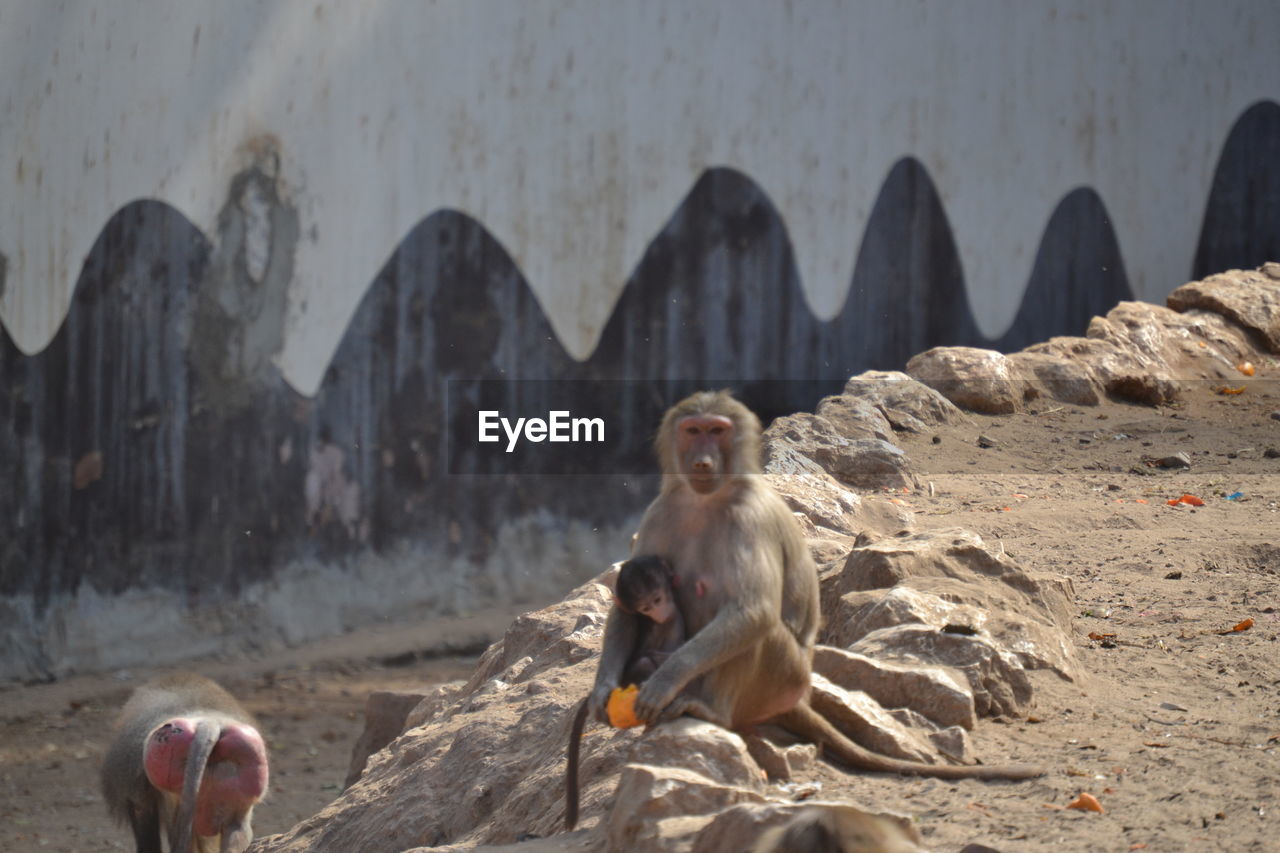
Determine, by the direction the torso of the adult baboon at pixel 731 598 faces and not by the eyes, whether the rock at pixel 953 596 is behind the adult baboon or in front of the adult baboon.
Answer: behind

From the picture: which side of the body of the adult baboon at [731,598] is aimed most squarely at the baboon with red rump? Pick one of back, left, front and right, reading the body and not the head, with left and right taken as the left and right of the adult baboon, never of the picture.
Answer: right

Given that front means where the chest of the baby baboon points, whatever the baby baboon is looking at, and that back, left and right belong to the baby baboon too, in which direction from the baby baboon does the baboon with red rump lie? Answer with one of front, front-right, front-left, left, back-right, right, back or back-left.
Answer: back

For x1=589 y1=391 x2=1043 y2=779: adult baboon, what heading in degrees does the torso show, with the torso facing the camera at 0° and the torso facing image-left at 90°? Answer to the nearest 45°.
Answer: approximately 45°

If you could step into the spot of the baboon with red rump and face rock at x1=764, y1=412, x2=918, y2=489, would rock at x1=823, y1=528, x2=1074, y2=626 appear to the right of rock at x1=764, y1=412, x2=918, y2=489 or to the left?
right
